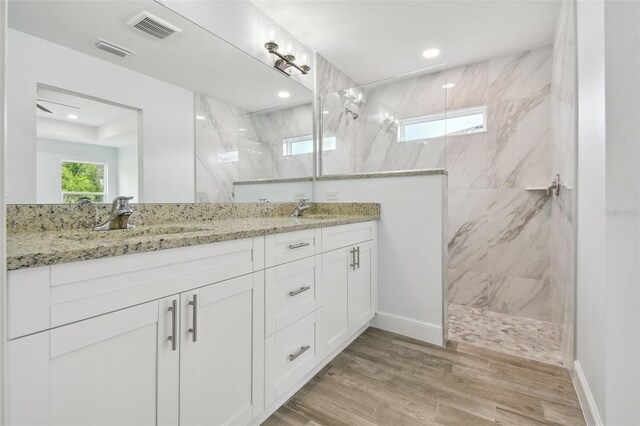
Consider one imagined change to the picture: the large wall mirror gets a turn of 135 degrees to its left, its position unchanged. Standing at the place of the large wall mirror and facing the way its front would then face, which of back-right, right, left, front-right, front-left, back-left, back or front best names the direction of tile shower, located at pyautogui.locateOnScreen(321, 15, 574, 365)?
right

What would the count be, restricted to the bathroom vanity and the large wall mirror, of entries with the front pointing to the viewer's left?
0

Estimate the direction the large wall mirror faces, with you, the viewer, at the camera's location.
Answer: facing the viewer and to the right of the viewer

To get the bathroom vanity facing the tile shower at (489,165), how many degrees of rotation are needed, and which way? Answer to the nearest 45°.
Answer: approximately 45° to its left

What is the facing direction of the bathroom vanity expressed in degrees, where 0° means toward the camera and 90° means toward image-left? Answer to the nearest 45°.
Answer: approximately 315°
